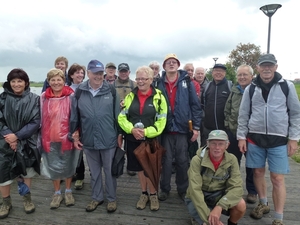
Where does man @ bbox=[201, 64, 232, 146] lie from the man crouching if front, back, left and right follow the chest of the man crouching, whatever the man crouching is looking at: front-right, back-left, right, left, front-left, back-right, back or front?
back

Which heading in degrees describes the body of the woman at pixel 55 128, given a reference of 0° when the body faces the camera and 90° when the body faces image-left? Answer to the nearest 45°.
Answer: approximately 0°

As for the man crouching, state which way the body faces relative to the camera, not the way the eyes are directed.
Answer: toward the camera

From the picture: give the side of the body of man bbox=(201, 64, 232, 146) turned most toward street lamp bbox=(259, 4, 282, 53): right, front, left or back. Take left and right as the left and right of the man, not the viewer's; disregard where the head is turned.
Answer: back

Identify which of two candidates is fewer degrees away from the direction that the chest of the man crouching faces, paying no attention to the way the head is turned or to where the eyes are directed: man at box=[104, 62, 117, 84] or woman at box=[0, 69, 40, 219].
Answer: the woman

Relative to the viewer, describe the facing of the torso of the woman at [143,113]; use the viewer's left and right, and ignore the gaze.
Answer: facing the viewer

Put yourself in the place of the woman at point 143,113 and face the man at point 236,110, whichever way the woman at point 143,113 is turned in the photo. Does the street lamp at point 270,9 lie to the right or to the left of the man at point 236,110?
left

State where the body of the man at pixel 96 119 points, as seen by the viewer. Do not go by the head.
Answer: toward the camera

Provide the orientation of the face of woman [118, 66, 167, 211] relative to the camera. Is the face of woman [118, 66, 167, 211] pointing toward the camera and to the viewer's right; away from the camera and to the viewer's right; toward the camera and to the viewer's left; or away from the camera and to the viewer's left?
toward the camera and to the viewer's left

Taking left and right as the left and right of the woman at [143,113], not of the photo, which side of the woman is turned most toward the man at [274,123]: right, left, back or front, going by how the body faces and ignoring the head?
left

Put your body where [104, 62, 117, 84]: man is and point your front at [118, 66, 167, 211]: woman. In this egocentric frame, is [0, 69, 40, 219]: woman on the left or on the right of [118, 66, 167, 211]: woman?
right

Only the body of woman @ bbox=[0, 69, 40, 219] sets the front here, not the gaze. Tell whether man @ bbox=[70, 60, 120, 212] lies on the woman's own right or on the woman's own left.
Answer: on the woman's own left
